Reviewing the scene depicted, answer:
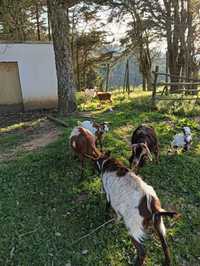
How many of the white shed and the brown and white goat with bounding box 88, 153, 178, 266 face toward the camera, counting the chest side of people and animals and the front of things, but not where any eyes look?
1

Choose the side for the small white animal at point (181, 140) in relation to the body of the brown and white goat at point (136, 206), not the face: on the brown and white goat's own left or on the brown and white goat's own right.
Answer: on the brown and white goat's own right

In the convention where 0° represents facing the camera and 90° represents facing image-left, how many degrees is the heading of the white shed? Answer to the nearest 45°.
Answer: approximately 0°

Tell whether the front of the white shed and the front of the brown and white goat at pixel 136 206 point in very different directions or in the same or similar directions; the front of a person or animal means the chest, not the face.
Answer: very different directions

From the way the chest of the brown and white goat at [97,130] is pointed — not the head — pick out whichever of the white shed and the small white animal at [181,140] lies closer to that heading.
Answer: the small white animal

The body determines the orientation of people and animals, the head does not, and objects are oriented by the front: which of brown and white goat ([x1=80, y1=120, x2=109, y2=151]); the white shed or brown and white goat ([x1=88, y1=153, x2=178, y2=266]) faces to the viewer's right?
brown and white goat ([x1=80, y1=120, x2=109, y2=151])

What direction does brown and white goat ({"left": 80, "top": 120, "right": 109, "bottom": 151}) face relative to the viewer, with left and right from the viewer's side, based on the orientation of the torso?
facing to the right of the viewer

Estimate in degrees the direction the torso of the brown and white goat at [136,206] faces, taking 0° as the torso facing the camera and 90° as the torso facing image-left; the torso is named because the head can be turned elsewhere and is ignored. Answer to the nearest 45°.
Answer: approximately 135°

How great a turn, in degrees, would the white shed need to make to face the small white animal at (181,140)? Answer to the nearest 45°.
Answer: approximately 45° to its left
